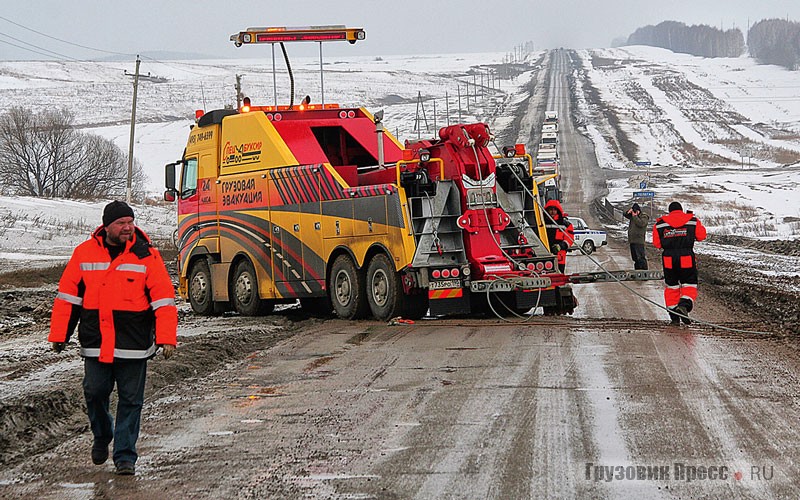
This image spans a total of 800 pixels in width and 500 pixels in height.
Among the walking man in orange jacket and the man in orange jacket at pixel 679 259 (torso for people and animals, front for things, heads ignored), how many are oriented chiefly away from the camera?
1

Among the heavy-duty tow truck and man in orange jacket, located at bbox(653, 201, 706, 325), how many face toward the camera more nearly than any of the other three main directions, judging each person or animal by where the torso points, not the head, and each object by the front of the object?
0

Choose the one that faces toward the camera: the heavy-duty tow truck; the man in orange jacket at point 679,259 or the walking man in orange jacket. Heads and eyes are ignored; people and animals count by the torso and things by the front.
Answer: the walking man in orange jacket

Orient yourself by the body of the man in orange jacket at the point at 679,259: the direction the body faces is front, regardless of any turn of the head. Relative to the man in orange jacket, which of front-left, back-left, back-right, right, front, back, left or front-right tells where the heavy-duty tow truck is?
left

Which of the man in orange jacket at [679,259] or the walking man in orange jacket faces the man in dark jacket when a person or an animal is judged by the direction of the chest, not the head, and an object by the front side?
the man in orange jacket

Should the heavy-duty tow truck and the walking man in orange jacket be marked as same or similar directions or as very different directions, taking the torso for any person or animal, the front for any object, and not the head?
very different directions

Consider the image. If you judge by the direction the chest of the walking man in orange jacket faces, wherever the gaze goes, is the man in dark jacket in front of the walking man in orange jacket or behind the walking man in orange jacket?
behind

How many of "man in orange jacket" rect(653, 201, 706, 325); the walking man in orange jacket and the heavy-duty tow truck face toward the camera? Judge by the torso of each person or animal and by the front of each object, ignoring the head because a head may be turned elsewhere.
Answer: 1

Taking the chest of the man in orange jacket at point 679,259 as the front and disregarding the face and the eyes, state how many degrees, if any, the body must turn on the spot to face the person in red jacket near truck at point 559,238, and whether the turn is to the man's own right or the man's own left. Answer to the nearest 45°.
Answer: approximately 45° to the man's own left

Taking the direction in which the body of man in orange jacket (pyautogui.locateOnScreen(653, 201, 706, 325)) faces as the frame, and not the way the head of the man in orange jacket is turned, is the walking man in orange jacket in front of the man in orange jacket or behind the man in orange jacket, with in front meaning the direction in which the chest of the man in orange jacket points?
behind

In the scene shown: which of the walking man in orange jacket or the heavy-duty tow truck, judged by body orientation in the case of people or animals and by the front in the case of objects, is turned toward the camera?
the walking man in orange jacket

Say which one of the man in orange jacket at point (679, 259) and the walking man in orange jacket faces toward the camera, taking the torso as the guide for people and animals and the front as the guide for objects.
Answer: the walking man in orange jacket

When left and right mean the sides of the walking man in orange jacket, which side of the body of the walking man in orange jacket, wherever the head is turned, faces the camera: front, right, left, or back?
front

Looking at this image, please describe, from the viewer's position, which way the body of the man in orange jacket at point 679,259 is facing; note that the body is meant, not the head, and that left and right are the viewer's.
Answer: facing away from the viewer

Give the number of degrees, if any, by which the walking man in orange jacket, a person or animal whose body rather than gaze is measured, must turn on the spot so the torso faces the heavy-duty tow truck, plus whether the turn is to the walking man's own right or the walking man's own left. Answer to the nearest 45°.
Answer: approximately 135° to the walking man's own left
